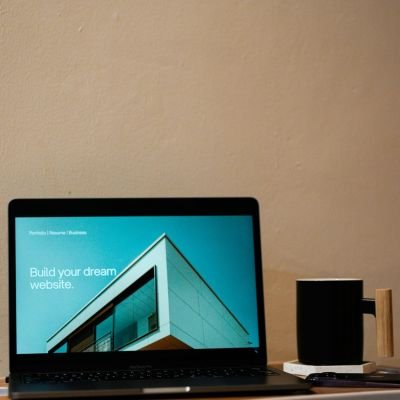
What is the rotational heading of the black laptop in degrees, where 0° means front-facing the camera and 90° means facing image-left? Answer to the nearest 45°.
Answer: approximately 0°
